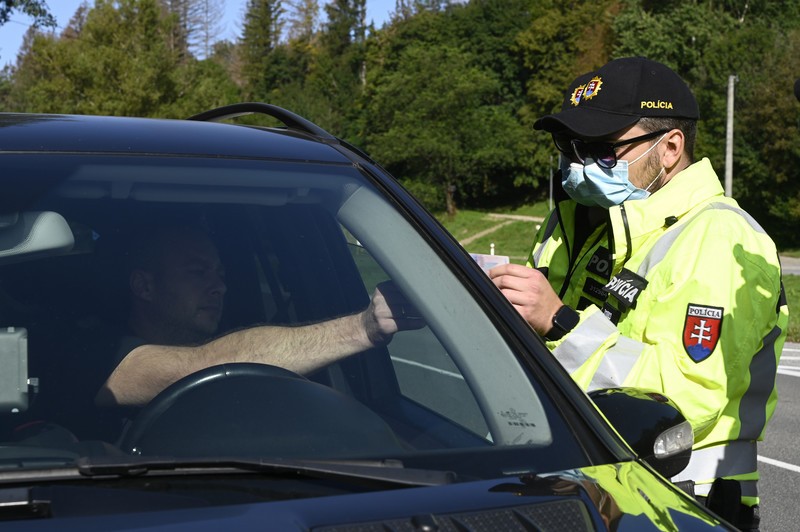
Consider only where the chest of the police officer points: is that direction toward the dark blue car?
yes

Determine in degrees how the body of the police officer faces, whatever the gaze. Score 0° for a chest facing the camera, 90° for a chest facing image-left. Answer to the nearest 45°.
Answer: approximately 45°

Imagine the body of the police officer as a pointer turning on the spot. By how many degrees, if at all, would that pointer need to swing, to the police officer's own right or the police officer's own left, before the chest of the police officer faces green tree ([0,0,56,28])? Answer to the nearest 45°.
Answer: approximately 90° to the police officer's own right

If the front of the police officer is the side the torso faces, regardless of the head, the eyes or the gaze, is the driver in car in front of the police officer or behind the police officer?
in front

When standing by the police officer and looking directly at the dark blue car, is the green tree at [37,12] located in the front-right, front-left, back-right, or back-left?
front-right

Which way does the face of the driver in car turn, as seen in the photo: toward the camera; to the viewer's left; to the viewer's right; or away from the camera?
to the viewer's right
